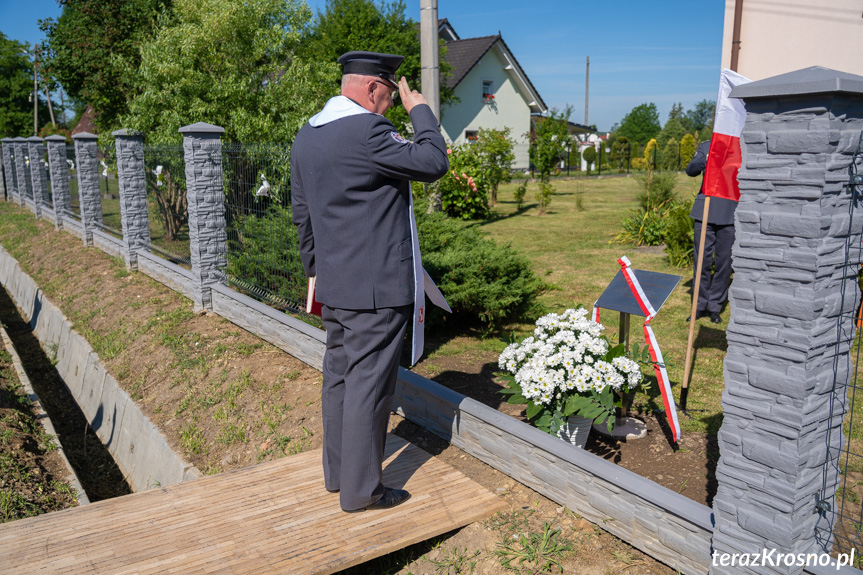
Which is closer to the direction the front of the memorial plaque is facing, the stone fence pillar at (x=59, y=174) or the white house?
the stone fence pillar

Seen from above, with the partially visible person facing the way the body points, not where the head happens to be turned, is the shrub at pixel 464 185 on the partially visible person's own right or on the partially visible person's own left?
on the partially visible person's own right

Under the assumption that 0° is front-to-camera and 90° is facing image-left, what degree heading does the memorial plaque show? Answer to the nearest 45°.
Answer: approximately 45°

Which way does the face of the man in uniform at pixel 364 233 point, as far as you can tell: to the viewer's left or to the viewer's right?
to the viewer's right

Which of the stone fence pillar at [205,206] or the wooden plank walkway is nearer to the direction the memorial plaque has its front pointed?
the wooden plank walkway

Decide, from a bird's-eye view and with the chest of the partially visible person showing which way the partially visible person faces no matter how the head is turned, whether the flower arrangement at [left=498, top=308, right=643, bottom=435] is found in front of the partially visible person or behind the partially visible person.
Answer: in front

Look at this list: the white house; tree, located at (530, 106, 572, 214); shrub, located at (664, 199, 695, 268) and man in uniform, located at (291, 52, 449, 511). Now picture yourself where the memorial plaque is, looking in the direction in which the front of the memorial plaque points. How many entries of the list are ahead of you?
1

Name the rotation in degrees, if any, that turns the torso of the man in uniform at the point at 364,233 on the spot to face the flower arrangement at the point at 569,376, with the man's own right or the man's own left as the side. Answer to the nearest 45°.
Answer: approximately 45° to the man's own right

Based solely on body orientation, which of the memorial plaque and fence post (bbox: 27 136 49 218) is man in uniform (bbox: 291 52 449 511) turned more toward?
the memorial plaque

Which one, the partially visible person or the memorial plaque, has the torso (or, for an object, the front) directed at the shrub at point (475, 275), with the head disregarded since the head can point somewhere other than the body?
the partially visible person

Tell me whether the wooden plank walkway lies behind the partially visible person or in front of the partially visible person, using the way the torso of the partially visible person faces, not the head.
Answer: in front

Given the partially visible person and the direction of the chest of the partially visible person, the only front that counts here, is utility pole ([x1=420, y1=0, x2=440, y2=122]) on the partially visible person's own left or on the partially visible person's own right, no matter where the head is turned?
on the partially visible person's own right

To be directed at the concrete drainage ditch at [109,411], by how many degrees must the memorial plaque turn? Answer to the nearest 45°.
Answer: approximately 45° to its right

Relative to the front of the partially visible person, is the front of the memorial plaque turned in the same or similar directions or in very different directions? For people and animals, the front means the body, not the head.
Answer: same or similar directions

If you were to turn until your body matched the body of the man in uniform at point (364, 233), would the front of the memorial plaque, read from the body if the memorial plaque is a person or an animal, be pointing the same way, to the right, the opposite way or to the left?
the opposite way

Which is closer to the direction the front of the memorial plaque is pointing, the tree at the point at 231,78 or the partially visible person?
the tree

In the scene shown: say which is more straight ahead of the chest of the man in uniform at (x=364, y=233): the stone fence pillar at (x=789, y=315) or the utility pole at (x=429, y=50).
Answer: the utility pole

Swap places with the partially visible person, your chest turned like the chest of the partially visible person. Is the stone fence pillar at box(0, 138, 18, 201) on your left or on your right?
on your right

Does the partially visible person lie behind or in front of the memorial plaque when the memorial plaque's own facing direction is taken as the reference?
behind
